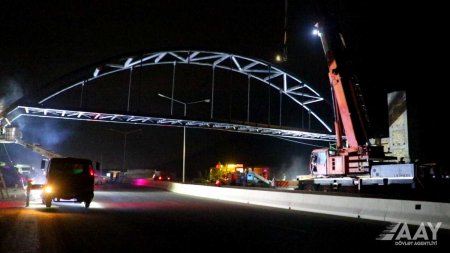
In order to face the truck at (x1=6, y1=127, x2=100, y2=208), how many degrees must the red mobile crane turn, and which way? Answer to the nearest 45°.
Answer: approximately 45° to its left

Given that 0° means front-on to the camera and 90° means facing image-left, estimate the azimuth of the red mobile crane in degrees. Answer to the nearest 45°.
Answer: approximately 90°

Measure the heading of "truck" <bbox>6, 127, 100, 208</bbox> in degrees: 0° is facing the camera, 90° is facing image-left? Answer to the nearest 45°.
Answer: approximately 0°

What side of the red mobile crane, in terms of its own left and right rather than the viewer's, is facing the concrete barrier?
left

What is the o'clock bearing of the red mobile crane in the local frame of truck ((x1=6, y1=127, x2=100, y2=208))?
The red mobile crane is roughly at 9 o'clock from the truck.
